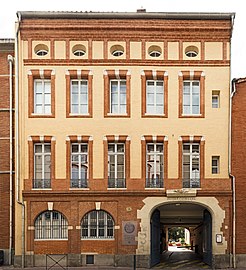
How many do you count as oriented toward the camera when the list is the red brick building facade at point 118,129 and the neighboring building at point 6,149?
2

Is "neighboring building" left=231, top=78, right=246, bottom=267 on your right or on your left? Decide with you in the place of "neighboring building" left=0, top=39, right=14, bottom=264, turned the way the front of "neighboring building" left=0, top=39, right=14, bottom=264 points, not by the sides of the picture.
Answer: on your left

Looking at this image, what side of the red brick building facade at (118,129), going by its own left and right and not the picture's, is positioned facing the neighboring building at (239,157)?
left

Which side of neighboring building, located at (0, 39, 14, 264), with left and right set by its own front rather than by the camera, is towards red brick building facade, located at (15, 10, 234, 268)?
left

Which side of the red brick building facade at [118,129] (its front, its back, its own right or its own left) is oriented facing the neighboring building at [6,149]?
right

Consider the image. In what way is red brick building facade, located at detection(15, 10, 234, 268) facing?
toward the camera

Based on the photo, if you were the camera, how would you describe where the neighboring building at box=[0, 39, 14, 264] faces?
facing the viewer

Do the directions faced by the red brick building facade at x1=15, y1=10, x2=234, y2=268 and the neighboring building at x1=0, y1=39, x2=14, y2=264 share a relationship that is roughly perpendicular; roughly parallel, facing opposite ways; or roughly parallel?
roughly parallel
